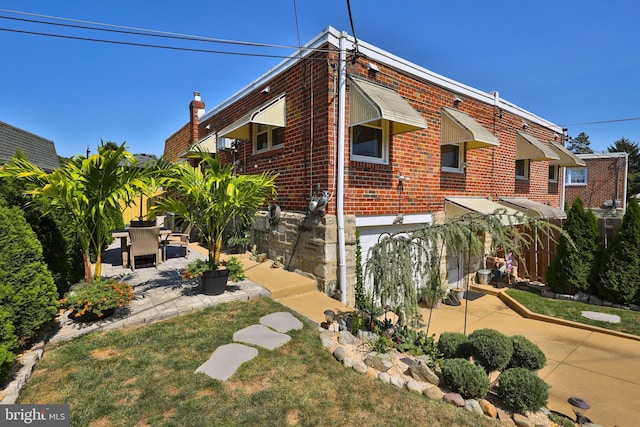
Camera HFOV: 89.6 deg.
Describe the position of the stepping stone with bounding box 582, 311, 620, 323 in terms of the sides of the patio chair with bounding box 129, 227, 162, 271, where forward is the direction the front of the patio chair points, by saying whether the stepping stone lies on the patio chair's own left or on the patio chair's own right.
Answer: on the patio chair's own right

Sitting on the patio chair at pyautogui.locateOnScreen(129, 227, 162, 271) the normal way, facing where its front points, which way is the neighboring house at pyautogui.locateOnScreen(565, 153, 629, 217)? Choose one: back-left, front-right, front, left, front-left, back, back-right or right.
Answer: right

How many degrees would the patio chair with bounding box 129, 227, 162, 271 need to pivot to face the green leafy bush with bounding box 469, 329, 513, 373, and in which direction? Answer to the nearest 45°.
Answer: approximately 135° to its right

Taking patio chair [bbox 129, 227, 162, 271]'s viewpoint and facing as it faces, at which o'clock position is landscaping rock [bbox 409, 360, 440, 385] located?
The landscaping rock is roughly at 5 o'clock from the patio chair.

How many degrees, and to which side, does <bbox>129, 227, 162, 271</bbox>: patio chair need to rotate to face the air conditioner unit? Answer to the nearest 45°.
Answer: approximately 45° to its right

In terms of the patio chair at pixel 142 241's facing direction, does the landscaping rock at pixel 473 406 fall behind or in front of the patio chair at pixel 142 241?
behind

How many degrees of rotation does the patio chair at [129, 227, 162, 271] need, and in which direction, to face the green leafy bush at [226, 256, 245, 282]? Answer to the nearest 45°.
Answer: approximately 135° to its right

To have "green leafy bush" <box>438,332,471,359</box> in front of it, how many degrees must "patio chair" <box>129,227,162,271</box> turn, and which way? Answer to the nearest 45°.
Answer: approximately 135° to its right

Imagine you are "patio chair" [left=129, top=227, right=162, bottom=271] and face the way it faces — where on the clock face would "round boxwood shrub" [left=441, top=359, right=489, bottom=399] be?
The round boxwood shrub is roughly at 5 o'clock from the patio chair.

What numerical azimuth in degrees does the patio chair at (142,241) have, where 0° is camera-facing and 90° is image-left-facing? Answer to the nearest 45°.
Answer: approximately 180°

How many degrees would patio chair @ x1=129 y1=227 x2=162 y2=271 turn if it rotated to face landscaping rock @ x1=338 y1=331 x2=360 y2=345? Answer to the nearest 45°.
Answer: approximately 135° to its right

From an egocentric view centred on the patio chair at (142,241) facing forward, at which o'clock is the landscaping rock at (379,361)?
The landscaping rock is roughly at 5 o'clock from the patio chair.

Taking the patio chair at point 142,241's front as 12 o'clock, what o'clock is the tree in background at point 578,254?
The tree in background is roughly at 4 o'clock from the patio chair.

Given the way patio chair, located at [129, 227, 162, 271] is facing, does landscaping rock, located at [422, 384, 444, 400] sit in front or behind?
behind
